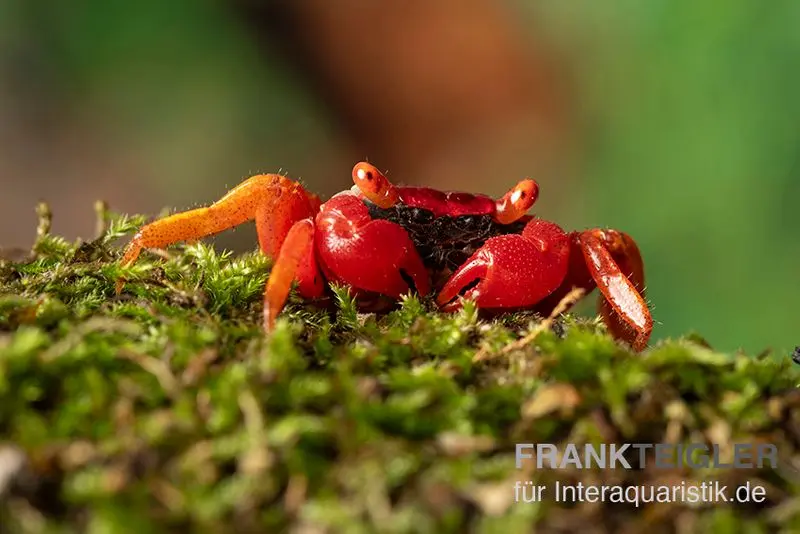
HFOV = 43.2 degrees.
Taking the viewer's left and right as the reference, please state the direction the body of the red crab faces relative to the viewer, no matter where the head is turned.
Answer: facing the viewer
